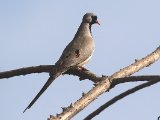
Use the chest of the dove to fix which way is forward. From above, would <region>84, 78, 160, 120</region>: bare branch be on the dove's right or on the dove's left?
on the dove's right

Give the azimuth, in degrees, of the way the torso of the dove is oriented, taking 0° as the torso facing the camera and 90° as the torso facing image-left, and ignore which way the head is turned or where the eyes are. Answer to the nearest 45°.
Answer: approximately 270°

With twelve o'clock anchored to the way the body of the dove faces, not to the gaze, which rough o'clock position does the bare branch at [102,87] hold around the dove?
The bare branch is roughly at 1 o'clock from the dove.
